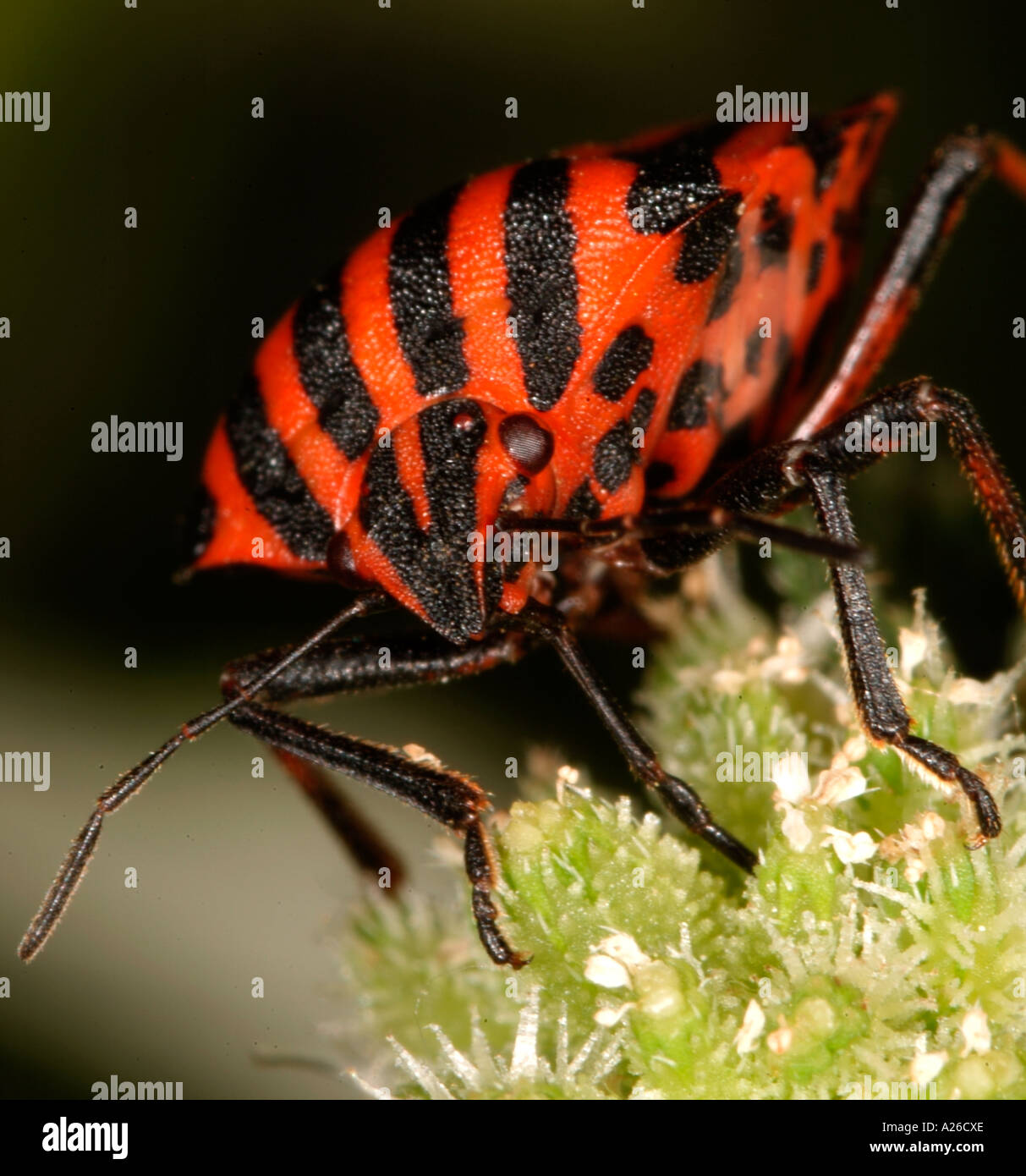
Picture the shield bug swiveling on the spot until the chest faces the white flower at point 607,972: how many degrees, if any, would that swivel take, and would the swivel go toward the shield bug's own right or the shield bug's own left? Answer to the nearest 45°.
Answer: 0° — it already faces it

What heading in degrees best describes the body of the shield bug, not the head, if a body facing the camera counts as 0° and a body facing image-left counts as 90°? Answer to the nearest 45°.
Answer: approximately 0°

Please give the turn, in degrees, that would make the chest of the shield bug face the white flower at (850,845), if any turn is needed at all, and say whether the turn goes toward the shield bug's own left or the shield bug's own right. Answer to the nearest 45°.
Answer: approximately 45° to the shield bug's own left
